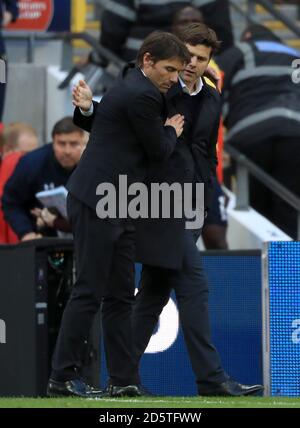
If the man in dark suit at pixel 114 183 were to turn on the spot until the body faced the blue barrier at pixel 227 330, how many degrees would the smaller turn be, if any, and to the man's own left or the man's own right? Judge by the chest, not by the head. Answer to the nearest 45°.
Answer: approximately 45° to the man's own left

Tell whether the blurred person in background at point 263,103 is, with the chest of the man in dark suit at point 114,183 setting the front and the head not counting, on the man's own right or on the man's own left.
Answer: on the man's own left

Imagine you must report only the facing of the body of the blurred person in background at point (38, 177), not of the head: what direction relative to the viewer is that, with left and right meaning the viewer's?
facing the viewer and to the right of the viewer

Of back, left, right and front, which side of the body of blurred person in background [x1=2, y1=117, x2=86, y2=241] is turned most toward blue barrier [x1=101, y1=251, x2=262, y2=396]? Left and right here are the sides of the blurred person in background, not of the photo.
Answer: front

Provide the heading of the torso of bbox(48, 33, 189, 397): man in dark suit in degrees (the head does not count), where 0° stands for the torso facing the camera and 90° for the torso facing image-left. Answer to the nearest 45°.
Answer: approximately 270°

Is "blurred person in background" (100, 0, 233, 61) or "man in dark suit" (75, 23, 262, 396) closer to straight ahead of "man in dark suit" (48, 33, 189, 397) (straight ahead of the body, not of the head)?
the man in dark suit

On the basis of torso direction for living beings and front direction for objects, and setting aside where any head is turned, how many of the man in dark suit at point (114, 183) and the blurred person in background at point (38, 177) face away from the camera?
0

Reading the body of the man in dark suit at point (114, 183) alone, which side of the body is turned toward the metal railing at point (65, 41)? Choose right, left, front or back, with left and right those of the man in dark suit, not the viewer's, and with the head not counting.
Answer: left

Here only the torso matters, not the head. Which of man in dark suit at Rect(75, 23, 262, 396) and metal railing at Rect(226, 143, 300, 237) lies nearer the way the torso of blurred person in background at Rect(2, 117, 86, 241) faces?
the man in dark suit

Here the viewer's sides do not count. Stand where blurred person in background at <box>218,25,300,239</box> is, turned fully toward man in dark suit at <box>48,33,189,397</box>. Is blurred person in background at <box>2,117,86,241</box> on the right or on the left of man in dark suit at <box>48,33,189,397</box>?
right

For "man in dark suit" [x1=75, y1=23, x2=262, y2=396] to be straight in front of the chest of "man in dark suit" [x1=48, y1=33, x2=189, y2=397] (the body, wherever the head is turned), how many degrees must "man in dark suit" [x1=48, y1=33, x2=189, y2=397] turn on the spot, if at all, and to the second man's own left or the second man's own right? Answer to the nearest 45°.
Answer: approximately 45° to the second man's own left
